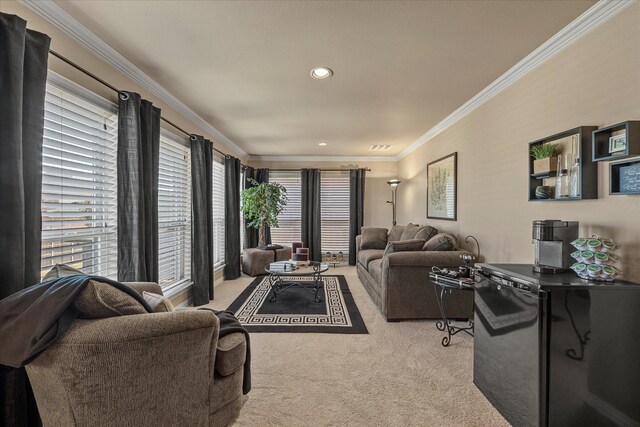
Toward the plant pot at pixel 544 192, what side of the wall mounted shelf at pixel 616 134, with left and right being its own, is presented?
right

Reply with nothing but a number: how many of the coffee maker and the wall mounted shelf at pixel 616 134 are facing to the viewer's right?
0

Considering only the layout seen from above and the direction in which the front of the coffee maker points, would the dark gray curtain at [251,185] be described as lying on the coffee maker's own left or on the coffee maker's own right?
on the coffee maker's own right

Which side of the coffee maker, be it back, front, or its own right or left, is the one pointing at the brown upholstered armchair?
front

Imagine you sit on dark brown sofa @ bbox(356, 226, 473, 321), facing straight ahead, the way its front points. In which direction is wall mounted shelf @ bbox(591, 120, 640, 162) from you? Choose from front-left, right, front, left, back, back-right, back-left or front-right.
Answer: back-left

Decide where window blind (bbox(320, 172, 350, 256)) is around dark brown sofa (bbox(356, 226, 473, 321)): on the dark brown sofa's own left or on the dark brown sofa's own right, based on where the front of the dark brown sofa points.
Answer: on the dark brown sofa's own right

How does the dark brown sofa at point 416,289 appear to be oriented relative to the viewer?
to the viewer's left

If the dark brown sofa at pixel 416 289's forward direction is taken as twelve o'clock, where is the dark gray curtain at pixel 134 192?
The dark gray curtain is roughly at 11 o'clock from the dark brown sofa.

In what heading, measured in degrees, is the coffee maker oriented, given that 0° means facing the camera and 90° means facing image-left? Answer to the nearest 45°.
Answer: approximately 45°

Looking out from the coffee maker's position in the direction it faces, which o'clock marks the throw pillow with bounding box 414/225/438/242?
The throw pillow is roughly at 3 o'clock from the coffee maker.

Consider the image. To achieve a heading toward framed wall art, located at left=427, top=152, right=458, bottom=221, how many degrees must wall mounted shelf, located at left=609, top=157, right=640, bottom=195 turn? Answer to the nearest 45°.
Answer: approximately 90° to its right

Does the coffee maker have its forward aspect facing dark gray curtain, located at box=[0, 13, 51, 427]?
yes

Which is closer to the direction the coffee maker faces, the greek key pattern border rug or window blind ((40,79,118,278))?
the window blind
